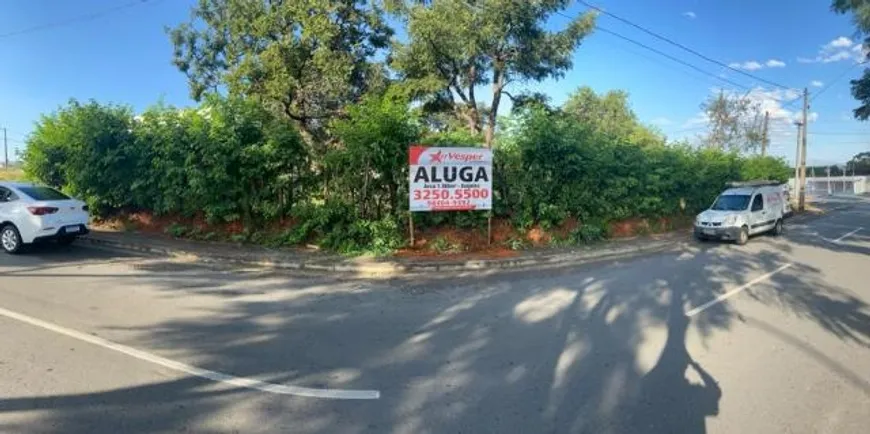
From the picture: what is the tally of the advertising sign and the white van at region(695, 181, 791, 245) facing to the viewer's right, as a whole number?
0

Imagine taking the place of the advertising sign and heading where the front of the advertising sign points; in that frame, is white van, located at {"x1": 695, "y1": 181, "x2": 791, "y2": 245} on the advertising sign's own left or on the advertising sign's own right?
on the advertising sign's own left

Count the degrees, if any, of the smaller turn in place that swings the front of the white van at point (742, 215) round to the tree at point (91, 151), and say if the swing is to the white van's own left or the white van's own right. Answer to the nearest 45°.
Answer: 0° — it already faces it

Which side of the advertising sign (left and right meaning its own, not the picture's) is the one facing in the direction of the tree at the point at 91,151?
right

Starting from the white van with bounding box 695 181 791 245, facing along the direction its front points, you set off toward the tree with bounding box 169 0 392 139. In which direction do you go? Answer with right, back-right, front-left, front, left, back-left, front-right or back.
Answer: front-right

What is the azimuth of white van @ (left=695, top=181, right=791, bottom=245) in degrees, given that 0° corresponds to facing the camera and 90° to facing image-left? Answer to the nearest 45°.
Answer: approximately 45°

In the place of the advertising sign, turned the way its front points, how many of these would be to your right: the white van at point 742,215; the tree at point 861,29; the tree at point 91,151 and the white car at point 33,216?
2

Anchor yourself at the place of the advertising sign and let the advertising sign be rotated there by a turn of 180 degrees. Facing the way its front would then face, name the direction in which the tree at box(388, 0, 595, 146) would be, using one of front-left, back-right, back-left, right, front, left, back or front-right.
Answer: front

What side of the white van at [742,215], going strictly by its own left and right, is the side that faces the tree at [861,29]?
left

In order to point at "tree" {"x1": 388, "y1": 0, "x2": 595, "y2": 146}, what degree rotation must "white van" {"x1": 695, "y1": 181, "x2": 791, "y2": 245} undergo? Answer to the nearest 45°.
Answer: approximately 45° to its right

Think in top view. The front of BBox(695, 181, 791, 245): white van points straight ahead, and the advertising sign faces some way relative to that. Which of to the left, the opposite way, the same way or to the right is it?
to the left

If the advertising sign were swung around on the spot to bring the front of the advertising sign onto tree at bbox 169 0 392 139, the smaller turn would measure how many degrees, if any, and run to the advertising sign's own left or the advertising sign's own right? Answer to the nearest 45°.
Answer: approximately 135° to the advertising sign's own right
